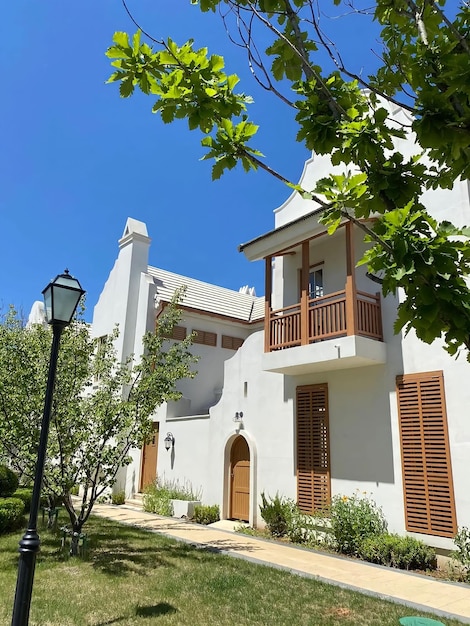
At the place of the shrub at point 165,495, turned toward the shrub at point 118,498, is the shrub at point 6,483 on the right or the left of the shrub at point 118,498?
left

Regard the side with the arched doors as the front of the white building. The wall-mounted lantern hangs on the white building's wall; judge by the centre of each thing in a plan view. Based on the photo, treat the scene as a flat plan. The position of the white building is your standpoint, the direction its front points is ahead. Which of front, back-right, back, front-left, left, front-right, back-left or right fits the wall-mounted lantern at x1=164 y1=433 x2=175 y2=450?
right

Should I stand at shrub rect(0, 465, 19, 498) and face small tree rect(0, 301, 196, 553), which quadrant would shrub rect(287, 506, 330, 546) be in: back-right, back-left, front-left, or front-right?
front-left

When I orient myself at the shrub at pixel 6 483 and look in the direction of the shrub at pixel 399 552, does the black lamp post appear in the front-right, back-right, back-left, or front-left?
front-right

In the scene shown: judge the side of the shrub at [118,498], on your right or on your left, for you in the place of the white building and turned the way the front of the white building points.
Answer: on your right

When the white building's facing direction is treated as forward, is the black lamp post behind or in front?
in front

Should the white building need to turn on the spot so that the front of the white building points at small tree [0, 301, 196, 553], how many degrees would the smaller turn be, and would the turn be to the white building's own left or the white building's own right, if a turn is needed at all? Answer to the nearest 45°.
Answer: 0° — it already faces it
